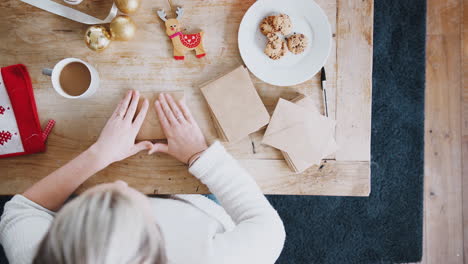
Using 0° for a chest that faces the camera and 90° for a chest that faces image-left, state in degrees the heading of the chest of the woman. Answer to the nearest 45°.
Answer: approximately 180°

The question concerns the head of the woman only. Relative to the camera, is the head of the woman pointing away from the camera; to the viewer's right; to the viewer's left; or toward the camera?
away from the camera
